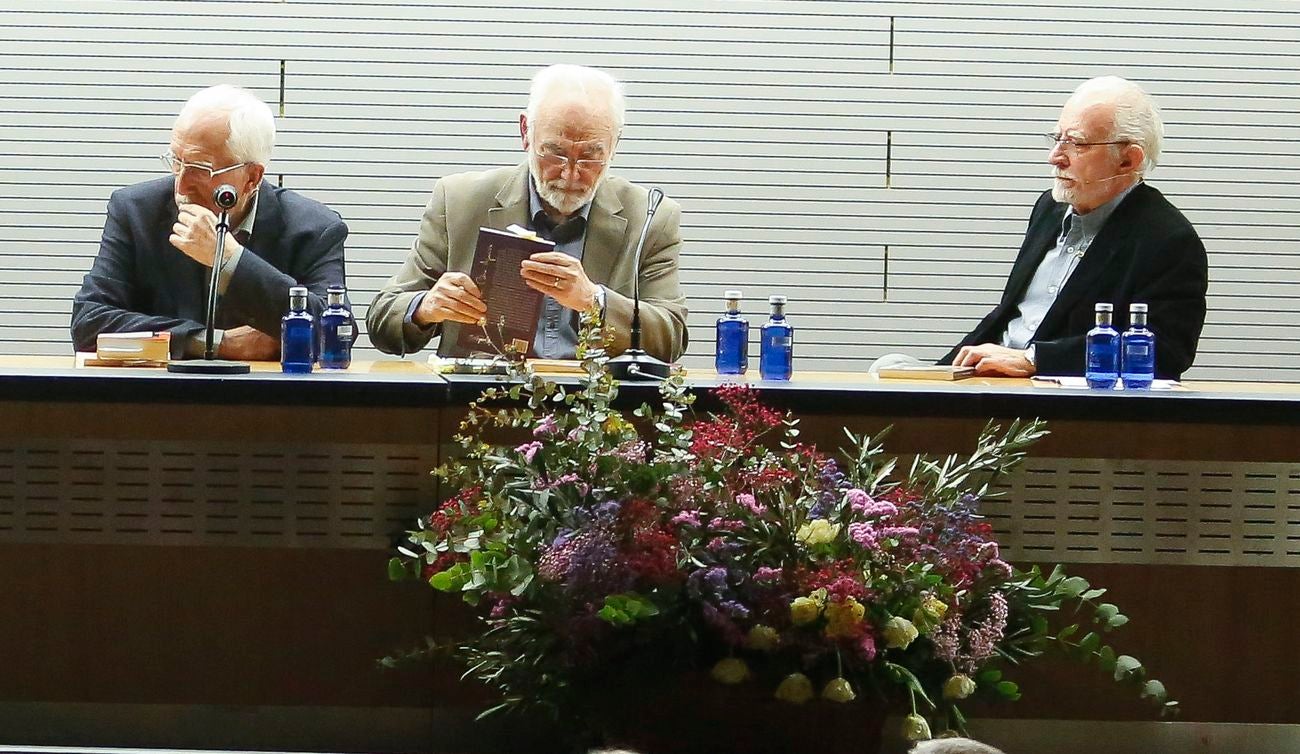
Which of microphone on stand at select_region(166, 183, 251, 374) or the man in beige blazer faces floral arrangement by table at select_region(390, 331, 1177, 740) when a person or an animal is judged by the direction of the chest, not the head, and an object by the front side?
the man in beige blazer

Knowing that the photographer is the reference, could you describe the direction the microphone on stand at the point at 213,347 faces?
facing away from the viewer

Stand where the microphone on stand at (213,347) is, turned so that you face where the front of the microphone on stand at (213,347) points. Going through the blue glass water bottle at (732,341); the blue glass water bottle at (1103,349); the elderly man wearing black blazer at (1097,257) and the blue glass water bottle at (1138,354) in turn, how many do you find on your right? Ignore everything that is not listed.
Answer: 4

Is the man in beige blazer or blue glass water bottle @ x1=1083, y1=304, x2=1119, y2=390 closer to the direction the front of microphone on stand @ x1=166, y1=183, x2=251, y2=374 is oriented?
the man in beige blazer

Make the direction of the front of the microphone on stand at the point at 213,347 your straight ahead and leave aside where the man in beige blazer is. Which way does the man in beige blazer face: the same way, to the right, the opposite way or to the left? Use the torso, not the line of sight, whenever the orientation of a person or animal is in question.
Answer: the opposite way

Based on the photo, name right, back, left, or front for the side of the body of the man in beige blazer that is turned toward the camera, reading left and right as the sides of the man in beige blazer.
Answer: front

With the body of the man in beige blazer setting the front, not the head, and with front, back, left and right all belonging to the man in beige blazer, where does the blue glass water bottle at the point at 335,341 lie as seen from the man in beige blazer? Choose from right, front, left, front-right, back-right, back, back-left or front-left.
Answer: front-right

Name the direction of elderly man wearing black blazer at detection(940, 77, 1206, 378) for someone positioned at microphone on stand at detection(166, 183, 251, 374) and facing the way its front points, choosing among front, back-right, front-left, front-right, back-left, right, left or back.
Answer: right

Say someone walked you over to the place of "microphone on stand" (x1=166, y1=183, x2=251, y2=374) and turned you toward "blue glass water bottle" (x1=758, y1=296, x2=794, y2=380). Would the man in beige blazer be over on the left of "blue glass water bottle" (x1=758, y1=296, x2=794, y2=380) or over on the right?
left

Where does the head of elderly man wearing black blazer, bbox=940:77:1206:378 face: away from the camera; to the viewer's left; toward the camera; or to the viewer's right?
to the viewer's left

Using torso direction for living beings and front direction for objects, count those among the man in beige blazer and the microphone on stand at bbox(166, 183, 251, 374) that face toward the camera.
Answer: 1

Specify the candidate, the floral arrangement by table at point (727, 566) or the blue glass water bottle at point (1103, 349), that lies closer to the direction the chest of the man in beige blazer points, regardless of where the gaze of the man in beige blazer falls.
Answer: the floral arrangement by table

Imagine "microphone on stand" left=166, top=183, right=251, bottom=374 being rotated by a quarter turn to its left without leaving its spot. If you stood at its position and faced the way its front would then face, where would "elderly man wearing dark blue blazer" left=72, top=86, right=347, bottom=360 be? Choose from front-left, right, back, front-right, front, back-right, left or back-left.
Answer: right
